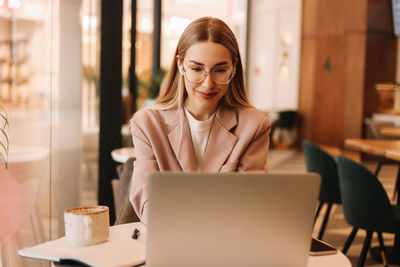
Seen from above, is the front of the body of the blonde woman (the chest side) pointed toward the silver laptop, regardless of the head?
yes

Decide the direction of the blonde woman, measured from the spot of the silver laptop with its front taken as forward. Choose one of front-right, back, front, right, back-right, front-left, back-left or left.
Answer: front

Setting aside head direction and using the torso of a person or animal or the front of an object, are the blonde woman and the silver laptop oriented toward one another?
yes

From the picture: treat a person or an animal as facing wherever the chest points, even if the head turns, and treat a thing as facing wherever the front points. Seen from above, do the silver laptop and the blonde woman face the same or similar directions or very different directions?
very different directions

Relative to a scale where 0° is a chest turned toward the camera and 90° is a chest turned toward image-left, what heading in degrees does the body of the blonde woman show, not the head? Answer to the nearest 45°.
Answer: approximately 0°

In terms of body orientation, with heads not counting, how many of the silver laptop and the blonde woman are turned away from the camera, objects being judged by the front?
1

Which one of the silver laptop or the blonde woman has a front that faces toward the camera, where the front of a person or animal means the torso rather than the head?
the blonde woman

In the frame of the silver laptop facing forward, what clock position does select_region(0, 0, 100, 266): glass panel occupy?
The glass panel is roughly at 11 o'clock from the silver laptop.

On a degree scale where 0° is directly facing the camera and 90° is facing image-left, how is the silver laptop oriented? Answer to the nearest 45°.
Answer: approximately 180°
